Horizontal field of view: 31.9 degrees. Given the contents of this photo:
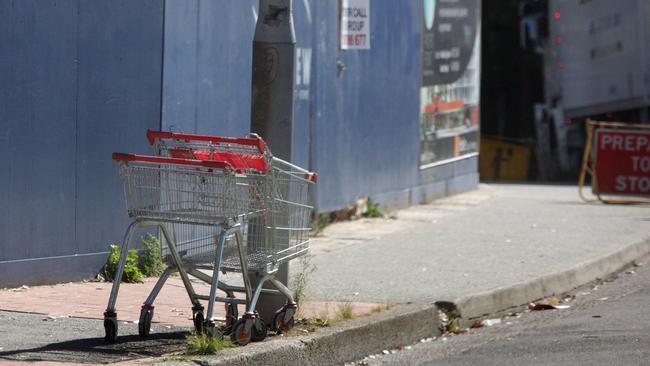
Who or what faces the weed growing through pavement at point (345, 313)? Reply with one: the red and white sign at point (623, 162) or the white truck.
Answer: the red and white sign

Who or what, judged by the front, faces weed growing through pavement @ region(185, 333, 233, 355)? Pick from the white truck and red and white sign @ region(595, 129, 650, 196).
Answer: the red and white sign

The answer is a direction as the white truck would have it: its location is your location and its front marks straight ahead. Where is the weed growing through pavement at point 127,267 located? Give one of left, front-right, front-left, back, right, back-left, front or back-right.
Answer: back

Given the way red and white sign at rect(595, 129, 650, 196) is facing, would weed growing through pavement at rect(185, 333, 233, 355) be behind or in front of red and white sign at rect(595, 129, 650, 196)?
in front

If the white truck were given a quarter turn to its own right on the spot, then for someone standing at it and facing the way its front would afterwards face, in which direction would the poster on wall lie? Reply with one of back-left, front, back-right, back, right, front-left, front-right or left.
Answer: right

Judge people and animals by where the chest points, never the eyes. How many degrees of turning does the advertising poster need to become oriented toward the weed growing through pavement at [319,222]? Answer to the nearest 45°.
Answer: approximately 45° to its right

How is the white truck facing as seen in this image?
away from the camera

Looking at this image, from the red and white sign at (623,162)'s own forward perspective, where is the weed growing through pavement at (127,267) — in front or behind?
in front

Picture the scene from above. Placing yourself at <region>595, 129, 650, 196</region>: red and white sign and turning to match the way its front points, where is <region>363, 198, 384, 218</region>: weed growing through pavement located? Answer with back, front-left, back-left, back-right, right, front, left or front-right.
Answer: front-right

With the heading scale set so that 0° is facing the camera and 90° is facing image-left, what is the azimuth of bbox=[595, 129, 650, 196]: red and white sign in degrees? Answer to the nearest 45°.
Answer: approximately 0°

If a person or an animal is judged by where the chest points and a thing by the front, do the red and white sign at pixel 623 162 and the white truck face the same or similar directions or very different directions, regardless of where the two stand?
very different directions

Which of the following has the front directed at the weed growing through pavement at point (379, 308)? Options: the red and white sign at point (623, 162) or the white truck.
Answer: the red and white sign

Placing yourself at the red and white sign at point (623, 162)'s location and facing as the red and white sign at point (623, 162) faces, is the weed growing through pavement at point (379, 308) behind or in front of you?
in front

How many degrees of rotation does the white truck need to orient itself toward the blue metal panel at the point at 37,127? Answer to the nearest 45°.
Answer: approximately 180°
